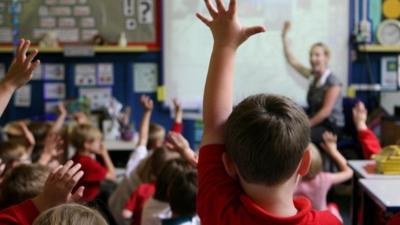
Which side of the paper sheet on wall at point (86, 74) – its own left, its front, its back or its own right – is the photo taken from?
front

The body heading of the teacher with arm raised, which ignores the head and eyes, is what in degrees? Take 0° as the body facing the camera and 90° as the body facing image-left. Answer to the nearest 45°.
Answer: approximately 45°

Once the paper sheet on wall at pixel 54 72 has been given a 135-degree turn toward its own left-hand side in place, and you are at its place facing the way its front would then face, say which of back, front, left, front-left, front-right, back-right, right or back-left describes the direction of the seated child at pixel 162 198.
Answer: back-right

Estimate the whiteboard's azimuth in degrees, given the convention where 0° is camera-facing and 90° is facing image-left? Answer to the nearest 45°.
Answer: approximately 0°

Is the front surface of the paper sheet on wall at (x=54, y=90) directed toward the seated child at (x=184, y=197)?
yes

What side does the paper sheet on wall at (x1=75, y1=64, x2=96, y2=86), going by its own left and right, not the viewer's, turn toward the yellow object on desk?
front

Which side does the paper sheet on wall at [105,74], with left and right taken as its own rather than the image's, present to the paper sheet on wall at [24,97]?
right

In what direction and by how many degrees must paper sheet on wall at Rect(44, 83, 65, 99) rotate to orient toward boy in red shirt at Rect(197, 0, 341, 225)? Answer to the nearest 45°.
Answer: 0° — it already faces them

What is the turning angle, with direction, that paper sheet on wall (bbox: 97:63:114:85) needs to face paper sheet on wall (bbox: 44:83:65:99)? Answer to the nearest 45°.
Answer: approximately 90° to its right

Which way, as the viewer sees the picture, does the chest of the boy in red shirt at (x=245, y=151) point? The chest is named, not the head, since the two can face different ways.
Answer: away from the camera

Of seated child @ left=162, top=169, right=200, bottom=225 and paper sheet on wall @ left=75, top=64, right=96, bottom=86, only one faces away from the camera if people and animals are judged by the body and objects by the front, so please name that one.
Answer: the seated child

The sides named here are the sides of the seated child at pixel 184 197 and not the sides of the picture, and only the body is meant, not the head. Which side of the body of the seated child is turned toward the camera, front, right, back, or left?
back

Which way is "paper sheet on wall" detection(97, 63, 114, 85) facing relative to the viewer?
toward the camera

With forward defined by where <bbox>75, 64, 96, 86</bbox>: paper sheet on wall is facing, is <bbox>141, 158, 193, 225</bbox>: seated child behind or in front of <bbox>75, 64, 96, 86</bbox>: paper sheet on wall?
in front

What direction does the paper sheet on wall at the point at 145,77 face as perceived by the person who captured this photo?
facing the viewer

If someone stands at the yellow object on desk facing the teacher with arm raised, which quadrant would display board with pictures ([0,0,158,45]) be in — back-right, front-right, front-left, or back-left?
front-left

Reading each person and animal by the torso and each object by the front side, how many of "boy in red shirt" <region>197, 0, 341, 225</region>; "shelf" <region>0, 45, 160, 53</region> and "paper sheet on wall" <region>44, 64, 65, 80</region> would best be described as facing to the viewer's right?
0

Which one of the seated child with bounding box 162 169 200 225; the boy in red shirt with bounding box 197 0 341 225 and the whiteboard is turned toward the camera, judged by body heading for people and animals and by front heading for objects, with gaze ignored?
the whiteboard
